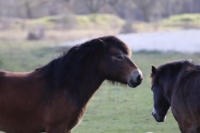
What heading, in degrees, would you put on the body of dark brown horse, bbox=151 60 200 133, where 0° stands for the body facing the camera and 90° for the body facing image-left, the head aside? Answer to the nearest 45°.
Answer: approximately 90°

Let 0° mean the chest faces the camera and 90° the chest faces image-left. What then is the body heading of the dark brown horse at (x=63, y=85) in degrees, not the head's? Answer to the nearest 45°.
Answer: approximately 270°
